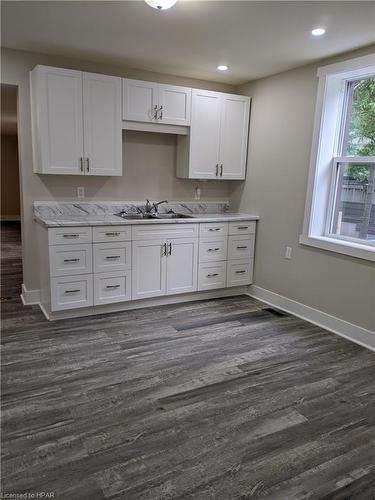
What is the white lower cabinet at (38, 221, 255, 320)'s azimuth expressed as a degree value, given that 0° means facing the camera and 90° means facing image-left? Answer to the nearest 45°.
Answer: approximately 315°

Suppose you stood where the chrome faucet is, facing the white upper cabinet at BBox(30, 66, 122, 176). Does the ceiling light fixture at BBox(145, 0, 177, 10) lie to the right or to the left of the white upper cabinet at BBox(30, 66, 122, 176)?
left

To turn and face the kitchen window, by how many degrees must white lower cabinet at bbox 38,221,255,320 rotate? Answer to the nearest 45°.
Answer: approximately 45° to its left

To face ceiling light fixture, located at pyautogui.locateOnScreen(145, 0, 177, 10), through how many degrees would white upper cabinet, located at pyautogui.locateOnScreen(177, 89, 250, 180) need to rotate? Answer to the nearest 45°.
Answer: approximately 45° to its right

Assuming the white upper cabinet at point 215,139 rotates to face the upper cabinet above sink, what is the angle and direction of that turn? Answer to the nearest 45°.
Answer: approximately 90° to its right

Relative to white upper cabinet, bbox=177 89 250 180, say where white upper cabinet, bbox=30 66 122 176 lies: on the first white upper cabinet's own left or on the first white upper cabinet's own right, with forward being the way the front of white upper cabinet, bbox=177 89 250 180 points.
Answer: on the first white upper cabinet's own right

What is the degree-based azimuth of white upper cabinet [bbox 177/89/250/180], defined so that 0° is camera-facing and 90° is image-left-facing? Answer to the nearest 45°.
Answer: approximately 315°
